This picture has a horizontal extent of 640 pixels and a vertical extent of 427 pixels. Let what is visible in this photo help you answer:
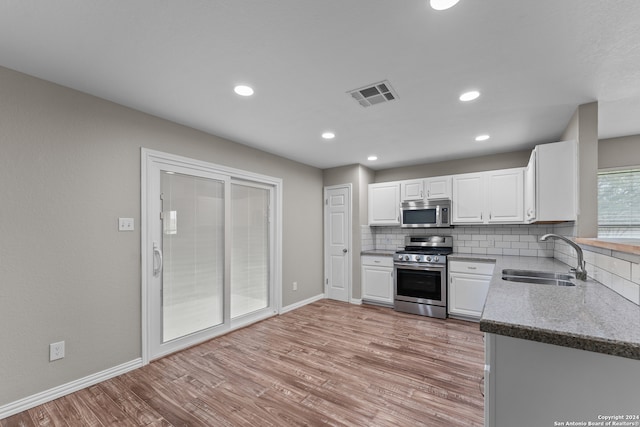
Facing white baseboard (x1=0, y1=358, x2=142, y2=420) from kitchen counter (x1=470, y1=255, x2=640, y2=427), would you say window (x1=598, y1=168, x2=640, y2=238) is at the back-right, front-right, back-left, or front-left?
back-right

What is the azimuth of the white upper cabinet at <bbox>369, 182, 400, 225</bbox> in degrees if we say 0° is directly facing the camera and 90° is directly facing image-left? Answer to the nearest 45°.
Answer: approximately 0°

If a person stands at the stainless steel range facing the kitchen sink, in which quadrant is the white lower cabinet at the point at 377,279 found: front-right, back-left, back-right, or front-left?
back-right

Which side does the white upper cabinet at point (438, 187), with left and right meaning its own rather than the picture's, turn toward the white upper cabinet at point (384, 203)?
right

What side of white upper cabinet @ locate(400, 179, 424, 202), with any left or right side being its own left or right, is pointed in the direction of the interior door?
right
